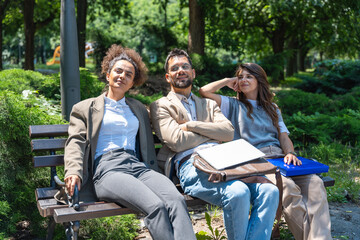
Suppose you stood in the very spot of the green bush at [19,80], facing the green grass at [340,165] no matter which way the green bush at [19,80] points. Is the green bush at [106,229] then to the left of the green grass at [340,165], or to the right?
right

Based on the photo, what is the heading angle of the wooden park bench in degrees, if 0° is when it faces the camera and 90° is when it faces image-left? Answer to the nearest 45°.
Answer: approximately 315°

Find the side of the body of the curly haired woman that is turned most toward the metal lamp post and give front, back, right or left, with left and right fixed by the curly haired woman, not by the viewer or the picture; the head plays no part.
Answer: back

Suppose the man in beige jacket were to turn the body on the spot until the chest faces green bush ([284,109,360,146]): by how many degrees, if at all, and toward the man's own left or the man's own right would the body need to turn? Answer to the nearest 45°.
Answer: approximately 90° to the man's own left

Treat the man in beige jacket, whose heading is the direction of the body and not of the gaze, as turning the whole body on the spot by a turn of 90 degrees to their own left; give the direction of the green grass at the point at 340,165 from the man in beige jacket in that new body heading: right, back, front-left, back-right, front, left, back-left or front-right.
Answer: front

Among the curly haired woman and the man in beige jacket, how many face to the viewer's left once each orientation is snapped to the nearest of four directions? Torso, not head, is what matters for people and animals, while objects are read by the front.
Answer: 0

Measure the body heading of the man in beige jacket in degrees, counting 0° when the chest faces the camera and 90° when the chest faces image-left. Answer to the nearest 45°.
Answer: approximately 315°

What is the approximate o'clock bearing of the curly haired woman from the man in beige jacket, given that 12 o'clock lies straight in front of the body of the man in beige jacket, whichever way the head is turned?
The curly haired woman is roughly at 4 o'clock from the man in beige jacket.

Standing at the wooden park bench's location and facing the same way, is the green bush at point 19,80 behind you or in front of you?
behind

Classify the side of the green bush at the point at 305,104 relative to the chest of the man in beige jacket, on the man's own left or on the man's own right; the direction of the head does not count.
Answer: on the man's own left
